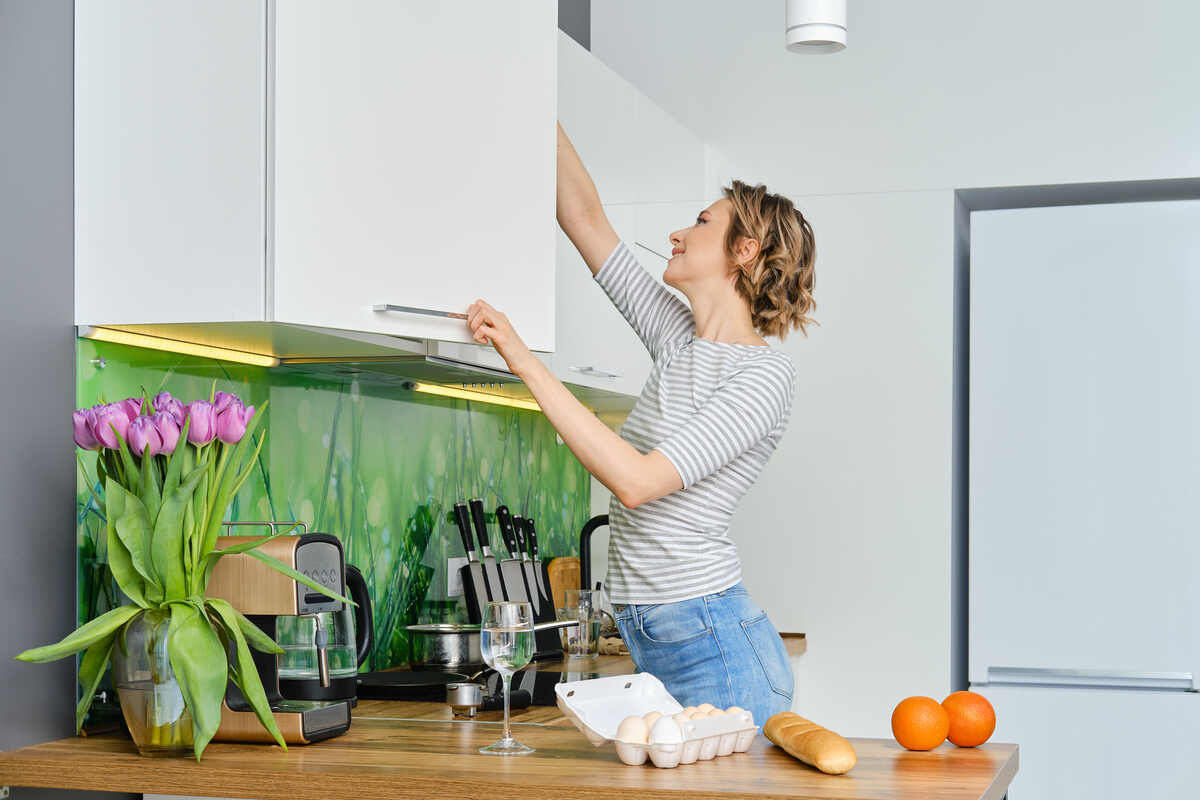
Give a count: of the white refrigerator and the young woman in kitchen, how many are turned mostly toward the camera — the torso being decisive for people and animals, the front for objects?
1

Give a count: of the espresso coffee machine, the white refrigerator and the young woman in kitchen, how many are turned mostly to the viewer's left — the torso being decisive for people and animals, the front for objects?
1

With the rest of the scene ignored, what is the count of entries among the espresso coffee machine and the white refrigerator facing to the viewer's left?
0

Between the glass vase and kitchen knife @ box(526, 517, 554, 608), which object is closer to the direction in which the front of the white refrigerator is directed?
the glass vase

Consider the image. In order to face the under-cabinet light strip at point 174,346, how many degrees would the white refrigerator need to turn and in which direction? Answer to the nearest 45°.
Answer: approximately 45° to its right

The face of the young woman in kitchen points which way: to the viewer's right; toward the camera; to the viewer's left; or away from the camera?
to the viewer's left

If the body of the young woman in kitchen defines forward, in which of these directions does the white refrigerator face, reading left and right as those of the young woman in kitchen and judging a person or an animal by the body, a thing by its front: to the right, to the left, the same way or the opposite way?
to the left

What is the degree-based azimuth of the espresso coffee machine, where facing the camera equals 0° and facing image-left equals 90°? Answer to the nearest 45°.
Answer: approximately 315°

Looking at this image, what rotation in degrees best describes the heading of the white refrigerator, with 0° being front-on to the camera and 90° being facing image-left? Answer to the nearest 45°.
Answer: approximately 0°

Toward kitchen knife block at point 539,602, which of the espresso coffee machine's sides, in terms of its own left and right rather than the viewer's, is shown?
left

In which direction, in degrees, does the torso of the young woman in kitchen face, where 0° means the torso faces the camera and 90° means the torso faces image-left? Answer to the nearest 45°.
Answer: approximately 90°

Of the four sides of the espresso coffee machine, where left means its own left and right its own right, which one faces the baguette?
front

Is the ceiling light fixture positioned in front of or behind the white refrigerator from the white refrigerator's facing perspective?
in front
